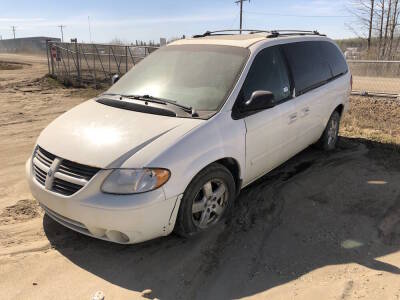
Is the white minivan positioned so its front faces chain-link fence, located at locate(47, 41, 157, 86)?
no

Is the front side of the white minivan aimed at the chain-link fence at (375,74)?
no

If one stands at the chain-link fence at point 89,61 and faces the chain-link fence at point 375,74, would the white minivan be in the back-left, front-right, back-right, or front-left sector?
front-right

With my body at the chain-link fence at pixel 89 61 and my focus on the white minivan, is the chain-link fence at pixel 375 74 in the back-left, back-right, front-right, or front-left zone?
front-left

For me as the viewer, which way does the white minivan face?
facing the viewer and to the left of the viewer

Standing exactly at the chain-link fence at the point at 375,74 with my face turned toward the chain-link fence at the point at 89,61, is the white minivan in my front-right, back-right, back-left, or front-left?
front-left

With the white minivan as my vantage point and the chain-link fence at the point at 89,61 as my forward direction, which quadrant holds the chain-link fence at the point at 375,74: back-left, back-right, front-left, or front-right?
front-right

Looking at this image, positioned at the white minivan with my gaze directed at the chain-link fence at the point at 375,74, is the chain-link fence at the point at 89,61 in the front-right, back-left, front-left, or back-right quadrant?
front-left
